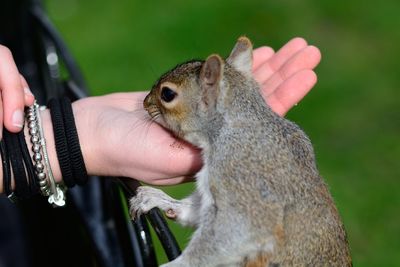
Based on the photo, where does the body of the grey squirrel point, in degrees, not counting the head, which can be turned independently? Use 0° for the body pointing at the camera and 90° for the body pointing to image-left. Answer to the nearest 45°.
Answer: approximately 90°
